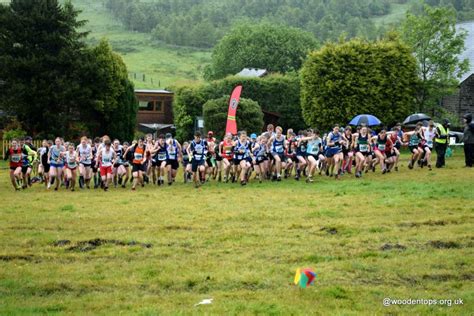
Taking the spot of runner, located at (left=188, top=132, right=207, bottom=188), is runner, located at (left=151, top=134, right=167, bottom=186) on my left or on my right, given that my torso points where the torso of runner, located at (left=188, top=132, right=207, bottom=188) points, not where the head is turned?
on my right

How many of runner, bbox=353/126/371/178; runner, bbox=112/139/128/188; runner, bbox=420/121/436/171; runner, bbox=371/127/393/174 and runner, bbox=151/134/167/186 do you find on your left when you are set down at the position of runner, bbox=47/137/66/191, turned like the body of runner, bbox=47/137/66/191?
5

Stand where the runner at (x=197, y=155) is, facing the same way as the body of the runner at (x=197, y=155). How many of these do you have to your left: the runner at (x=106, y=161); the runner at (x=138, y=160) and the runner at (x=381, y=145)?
1

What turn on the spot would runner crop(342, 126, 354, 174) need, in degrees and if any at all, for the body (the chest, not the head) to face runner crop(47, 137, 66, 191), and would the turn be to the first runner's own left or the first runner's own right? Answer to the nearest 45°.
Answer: approximately 45° to the first runner's own right

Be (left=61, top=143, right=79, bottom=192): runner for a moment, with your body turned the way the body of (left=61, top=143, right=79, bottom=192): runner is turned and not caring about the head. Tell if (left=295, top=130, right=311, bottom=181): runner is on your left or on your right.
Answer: on your left

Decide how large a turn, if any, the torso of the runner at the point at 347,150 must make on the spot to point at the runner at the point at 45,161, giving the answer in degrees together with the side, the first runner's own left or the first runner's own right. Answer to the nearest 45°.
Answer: approximately 45° to the first runner's own right

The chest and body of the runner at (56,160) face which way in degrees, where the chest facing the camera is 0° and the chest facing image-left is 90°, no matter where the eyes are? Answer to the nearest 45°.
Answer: approximately 0°

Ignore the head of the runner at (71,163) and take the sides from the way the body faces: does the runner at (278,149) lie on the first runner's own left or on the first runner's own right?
on the first runner's own left

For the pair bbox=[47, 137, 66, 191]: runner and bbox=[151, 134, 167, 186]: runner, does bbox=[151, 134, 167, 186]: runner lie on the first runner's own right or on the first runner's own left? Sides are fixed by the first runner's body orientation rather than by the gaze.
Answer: on the first runner's own left

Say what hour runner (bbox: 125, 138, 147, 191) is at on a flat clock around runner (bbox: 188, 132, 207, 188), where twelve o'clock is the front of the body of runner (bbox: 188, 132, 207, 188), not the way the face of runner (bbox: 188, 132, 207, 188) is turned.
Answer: runner (bbox: 125, 138, 147, 191) is roughly at 3 o'clock from runner (bbox: 188, 132, 207, 188).

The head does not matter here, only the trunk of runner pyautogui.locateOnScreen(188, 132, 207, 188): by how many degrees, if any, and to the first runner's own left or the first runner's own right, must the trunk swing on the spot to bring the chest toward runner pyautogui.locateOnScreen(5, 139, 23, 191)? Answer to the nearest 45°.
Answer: approximately 90° to the first runner's own right

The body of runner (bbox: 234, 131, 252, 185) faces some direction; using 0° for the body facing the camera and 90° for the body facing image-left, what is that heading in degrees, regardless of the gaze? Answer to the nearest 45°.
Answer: approximately 0°
